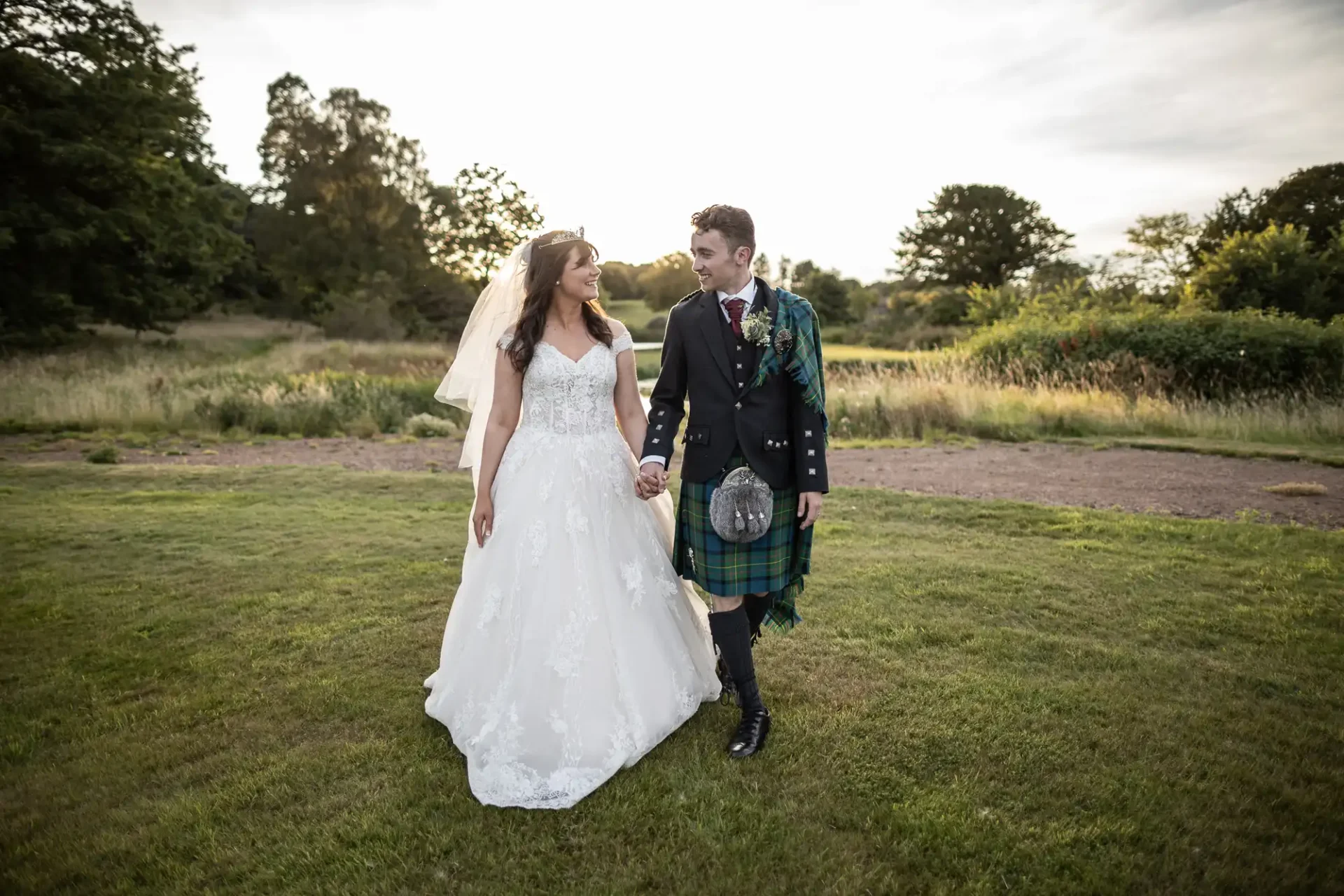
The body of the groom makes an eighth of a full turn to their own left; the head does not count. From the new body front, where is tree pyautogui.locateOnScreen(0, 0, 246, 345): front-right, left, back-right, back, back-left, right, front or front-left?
back

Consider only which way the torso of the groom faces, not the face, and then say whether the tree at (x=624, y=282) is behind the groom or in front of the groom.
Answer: behind

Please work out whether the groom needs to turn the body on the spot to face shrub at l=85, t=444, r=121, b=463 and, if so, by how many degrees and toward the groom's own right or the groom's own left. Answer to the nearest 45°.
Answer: approximately 135° to the groom's own right

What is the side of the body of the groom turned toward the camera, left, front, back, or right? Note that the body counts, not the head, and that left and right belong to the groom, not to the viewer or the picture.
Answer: front

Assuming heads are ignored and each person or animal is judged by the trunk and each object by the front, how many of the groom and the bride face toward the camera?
2

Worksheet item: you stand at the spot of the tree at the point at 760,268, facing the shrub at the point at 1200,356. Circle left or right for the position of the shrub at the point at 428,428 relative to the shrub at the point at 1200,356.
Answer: right

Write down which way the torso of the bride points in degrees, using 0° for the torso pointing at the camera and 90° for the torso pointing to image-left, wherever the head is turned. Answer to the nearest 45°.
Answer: approximately 0°

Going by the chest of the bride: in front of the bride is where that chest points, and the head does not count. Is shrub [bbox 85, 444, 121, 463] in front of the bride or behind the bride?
behind

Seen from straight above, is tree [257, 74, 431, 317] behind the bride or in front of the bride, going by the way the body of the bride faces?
behind

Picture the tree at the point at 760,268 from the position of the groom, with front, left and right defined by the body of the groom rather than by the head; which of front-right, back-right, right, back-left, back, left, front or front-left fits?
back
